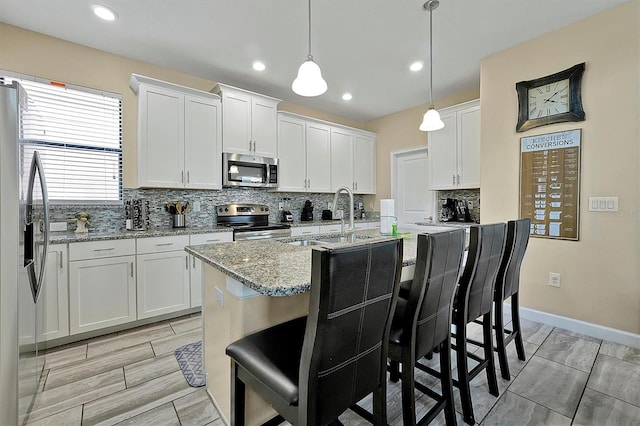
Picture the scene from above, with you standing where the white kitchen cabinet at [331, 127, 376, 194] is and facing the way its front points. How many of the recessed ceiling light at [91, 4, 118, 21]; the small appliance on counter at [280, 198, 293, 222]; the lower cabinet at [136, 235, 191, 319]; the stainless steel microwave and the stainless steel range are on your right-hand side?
5

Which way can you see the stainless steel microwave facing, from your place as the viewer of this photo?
facing the viewer and to the right of the viewer

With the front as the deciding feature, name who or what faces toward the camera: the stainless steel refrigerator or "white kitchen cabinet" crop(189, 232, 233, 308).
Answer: the white kitchen cabinet

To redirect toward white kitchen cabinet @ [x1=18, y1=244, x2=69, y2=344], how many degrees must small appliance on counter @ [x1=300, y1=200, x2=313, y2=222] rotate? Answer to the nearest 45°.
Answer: approximately 90° to its right

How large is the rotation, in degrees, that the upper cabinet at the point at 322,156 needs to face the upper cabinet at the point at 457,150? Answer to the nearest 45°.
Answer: approximately 45° to its left

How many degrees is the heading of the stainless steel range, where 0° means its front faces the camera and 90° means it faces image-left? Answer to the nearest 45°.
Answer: approximately 315°

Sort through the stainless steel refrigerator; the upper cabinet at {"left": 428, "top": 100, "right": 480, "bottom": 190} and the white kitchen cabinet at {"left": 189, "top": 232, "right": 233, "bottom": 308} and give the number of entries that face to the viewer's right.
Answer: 1

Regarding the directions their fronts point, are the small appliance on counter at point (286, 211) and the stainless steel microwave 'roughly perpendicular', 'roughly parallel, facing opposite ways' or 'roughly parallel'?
roughly parallel

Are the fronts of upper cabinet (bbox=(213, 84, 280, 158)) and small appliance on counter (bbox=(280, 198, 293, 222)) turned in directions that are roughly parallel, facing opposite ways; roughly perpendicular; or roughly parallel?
roughly parallel

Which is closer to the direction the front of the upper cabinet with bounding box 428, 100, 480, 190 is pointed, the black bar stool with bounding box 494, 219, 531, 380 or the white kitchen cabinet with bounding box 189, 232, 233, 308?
the white kitchen cabinet

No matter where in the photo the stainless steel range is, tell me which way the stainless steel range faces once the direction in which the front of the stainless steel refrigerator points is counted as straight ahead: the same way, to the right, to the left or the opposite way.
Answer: to the right
